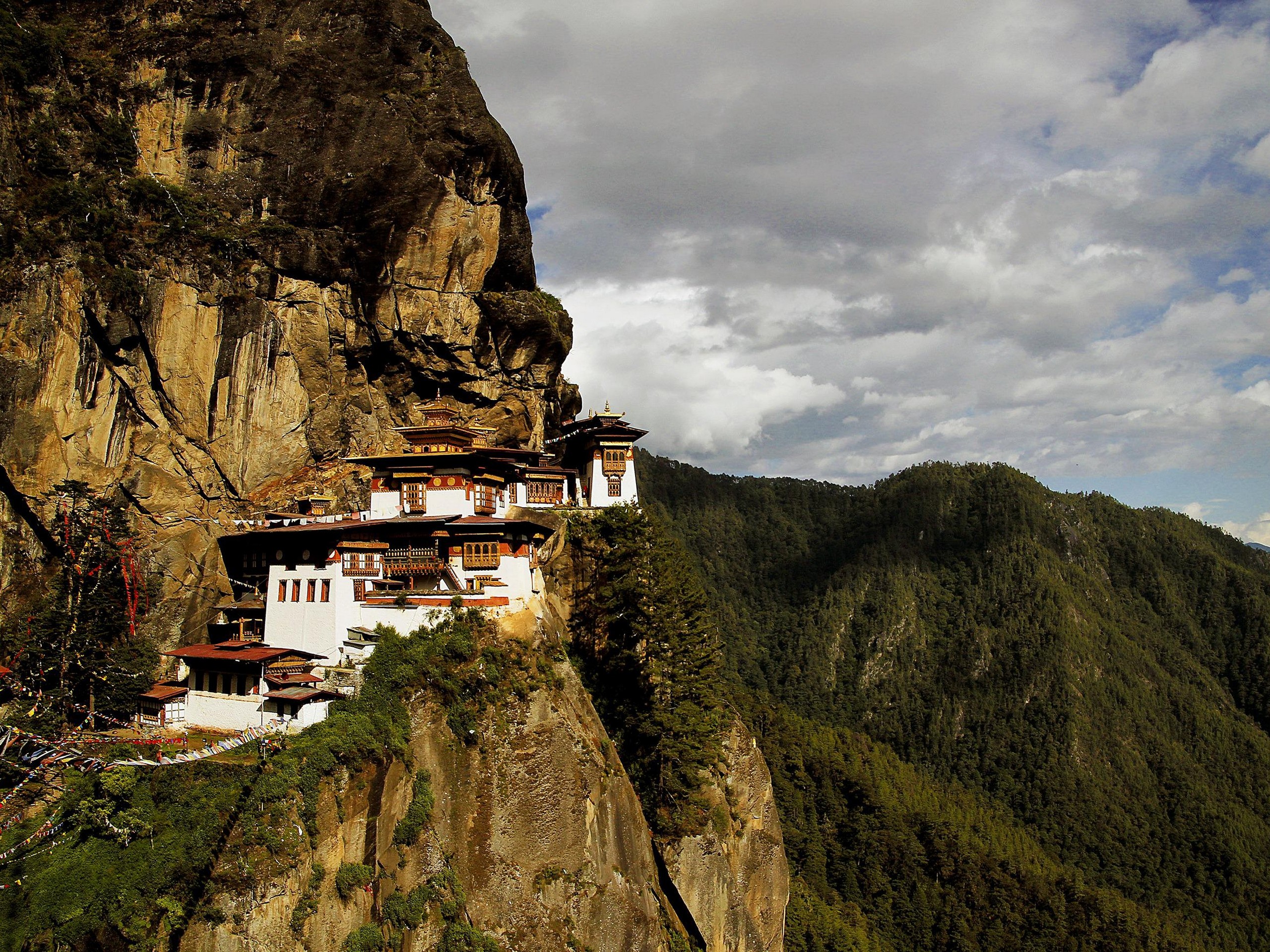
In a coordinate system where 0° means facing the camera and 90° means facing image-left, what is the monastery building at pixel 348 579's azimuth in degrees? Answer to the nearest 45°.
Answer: approximately 0°

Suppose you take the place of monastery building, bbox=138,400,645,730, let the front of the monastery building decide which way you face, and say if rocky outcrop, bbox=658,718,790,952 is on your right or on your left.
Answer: on your left
